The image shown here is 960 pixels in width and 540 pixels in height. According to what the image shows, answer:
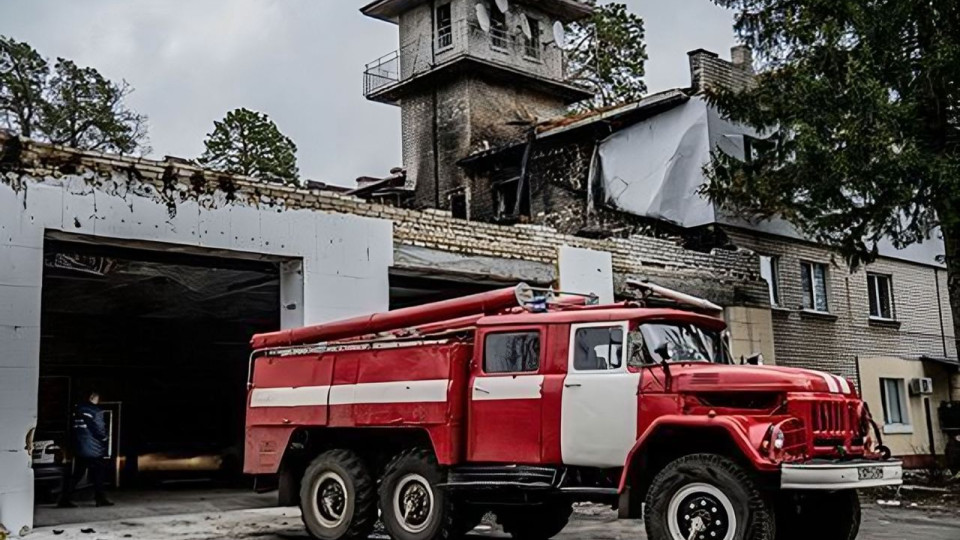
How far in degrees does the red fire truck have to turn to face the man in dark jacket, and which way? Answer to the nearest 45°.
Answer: approximately 180°

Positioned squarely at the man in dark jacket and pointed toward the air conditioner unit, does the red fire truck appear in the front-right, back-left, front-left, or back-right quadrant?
front-right

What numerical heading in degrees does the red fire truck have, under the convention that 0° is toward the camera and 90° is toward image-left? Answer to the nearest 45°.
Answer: approximately 315°

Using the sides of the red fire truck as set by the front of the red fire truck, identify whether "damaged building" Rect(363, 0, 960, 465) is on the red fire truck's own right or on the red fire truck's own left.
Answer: on the red fire truck's own left
